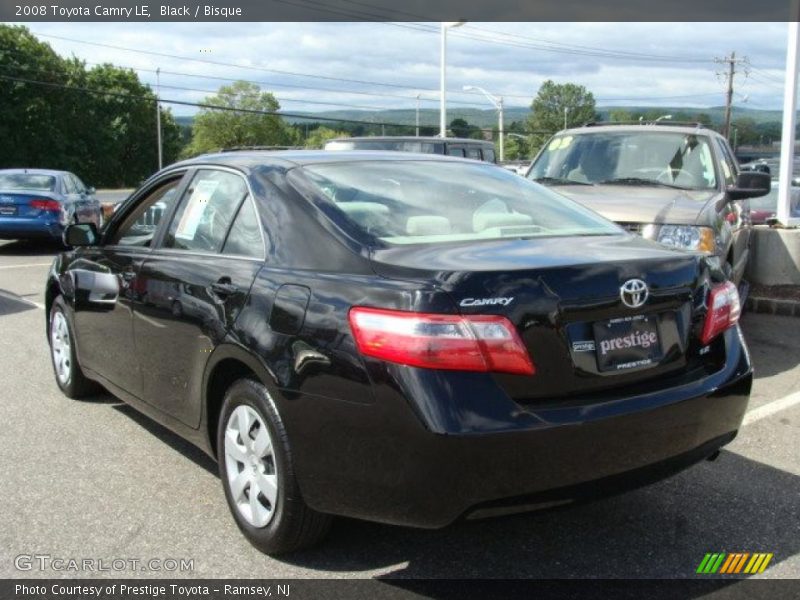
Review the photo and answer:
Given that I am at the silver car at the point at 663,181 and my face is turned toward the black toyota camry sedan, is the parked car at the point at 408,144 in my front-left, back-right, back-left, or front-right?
back-right

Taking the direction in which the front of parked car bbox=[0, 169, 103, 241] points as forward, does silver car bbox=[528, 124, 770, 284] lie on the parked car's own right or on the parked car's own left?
on the parked car's own right

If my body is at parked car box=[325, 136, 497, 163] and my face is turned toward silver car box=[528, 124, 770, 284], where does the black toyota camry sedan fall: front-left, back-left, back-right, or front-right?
front-right

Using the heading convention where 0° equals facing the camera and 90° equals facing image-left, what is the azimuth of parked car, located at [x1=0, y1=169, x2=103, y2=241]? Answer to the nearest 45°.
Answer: approximately 225°

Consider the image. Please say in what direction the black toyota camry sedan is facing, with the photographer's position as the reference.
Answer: facing away from the viewer and to the left of the viewer

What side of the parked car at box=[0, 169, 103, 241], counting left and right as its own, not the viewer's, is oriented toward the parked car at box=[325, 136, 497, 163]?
right

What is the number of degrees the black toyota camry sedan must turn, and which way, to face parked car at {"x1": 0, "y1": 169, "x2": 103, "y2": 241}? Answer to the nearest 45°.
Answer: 0° — it already faces it

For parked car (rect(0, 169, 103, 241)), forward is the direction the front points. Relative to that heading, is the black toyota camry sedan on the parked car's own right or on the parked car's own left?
on the parked car's own right

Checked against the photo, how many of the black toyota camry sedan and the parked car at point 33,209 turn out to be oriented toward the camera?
0

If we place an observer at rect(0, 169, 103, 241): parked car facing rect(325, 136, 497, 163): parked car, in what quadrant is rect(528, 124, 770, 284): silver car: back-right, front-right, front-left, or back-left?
front-right
